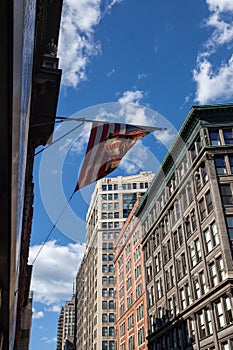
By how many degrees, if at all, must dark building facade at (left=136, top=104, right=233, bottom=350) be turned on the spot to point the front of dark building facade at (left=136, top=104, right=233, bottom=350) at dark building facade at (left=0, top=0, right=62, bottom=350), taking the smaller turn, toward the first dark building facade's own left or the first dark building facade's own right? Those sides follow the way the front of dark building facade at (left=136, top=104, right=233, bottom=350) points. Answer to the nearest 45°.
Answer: approximately 45° to the first dark building facade's own left

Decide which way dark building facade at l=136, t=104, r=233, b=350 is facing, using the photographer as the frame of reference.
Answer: facing the viewer and to the left of the viewer

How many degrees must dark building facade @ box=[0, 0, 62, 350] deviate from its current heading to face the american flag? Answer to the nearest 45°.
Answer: approximately 45° to its left

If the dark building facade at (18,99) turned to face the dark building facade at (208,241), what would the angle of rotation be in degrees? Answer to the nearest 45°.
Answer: approximately 45° to its left

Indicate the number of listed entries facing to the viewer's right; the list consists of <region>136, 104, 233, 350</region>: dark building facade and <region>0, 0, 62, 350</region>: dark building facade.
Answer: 1

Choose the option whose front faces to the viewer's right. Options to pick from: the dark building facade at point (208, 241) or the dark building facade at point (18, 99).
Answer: the dark building facade at point (18, 99)

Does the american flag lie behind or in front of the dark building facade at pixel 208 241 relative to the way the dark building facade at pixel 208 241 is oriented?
in front

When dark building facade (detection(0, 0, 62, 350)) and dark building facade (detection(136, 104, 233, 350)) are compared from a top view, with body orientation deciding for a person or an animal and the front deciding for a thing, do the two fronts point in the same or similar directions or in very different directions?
very different directions

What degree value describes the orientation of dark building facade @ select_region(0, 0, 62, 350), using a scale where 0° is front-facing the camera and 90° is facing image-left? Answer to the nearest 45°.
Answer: approximately 270°
